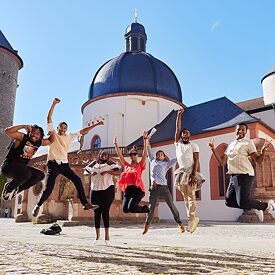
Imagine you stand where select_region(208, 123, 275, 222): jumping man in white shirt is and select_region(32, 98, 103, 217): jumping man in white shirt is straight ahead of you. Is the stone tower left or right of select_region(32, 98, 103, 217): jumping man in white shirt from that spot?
right

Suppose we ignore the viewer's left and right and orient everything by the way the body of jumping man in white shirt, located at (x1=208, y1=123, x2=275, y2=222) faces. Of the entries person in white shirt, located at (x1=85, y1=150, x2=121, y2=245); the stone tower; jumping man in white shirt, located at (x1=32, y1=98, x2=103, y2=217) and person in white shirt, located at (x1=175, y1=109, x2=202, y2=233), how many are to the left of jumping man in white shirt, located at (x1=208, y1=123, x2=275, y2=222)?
0

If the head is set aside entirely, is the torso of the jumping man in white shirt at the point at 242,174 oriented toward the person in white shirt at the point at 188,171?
no

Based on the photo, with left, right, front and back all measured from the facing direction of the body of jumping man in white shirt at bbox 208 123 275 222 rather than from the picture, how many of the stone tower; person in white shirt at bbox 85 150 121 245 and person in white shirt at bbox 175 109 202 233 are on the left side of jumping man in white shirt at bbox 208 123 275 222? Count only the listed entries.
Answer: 0

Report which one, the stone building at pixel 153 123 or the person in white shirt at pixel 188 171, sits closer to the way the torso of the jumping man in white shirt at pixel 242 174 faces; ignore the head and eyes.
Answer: the person in white shirt

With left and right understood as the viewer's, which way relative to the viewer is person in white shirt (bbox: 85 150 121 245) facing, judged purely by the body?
facing the viewer

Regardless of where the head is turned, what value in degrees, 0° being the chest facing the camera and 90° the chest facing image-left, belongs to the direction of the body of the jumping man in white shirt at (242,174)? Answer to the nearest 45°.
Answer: approximately 45°

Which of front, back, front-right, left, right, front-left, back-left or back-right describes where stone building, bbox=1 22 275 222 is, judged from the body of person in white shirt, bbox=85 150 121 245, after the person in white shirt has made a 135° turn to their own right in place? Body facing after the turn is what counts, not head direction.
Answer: front-right

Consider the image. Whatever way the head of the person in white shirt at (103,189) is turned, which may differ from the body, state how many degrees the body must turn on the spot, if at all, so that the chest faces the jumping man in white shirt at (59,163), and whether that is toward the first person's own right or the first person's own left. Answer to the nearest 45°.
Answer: approximately 90° to the first person's own right

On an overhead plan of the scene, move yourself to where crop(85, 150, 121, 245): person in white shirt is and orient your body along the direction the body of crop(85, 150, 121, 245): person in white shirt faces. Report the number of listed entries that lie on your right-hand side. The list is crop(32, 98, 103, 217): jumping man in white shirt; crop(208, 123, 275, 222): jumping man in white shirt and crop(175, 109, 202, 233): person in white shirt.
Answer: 1

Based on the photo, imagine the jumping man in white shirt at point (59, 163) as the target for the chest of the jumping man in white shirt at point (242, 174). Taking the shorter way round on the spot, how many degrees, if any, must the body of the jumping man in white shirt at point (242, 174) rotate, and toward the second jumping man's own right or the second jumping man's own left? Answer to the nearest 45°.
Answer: approximately 45° to the second jumping man's own right

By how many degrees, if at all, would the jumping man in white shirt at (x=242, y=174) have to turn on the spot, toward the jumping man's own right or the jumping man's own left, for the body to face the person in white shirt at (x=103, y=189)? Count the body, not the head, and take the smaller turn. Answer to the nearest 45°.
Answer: approximately 45° to the jumping man's own right

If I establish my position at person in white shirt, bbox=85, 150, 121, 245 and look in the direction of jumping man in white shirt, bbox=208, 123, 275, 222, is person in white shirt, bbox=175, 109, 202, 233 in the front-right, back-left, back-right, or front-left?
front-left

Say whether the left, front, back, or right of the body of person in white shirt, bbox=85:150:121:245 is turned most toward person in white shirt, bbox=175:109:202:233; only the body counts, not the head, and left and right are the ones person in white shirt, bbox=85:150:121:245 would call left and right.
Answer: left

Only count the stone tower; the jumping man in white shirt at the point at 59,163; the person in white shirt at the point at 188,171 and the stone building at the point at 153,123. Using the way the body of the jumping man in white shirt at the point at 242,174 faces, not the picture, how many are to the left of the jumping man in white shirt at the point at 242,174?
0

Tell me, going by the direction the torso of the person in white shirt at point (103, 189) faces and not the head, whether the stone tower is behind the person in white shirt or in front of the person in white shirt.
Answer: behind

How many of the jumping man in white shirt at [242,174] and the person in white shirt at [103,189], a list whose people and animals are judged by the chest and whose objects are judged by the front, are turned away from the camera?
0

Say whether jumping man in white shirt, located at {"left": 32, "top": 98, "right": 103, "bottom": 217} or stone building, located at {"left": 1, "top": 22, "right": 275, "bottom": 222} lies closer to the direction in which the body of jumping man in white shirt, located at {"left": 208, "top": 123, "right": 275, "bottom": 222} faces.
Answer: the jumping man in white shirt

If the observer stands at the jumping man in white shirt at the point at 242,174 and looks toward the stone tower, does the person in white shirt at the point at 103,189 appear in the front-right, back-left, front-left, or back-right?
front-left
